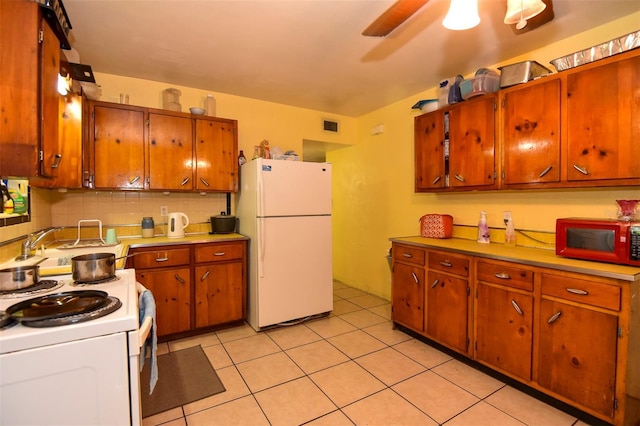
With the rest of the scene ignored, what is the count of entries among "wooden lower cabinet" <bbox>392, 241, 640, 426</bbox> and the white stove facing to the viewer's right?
1

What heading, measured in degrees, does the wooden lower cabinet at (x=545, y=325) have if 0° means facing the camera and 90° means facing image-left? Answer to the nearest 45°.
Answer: approximately 45°

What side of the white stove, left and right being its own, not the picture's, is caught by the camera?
right

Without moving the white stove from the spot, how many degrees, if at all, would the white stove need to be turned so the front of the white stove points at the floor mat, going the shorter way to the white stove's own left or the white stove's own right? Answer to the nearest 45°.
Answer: approximately 45° to the white stove's own left

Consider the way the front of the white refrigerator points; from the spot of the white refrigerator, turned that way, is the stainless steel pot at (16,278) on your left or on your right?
on your right

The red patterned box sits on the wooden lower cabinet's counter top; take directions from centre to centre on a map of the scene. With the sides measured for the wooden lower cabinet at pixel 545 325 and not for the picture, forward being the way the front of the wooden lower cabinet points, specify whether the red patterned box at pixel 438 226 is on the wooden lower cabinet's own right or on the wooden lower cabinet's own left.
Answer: on the wooden lower cabinet's own right

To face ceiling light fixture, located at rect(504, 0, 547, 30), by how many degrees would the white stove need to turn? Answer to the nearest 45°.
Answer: approximately 45° to its right

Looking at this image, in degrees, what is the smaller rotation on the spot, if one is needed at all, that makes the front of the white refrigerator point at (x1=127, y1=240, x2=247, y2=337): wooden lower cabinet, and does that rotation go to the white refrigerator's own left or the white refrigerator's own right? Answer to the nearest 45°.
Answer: approximately 135° to the white refrigerator's own right

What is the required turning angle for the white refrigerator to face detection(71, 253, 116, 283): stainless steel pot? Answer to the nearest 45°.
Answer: approximately 90° to its right

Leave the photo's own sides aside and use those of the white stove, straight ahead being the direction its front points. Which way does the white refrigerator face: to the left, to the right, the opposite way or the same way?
to the right

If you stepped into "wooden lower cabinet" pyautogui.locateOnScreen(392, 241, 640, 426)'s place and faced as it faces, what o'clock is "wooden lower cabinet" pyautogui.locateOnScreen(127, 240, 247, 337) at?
"wooden lower cabinet" pyautogui.locateOnScreen(127, 240, 247, 337) is roughly at 1 o'clock from "wooden lower cabinet" pyautogui.locateOnScreen(392, 241, 640, 426).

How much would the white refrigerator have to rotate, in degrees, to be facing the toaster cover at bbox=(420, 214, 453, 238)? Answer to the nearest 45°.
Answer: approximately 45° to its left
